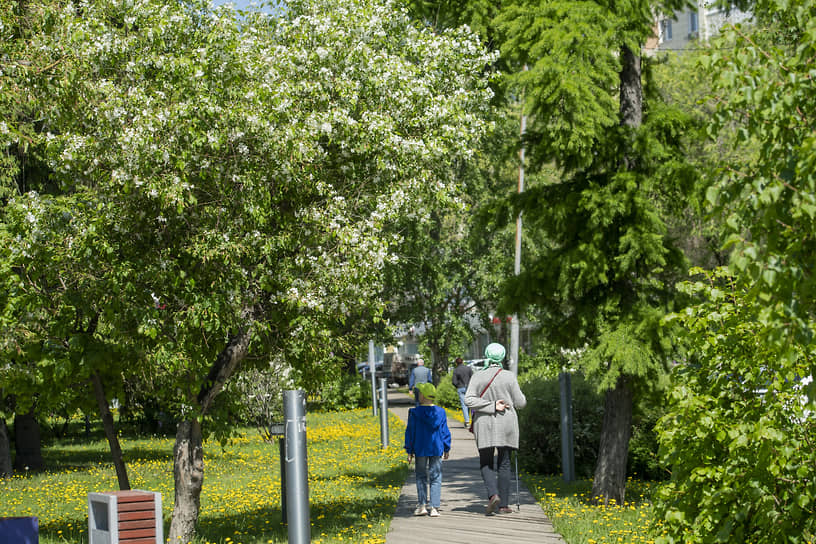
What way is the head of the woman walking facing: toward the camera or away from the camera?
away from the camera

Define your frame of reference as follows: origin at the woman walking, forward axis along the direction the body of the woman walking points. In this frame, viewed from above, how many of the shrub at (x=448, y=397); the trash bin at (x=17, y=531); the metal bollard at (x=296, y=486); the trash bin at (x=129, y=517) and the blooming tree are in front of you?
1

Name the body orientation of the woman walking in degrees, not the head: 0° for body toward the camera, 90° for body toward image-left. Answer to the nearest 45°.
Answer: approximately 180°

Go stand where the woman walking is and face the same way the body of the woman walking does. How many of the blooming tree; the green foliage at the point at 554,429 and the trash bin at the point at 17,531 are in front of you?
1

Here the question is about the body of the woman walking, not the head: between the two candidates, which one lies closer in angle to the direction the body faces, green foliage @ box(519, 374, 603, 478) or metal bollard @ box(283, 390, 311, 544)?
the green foliage

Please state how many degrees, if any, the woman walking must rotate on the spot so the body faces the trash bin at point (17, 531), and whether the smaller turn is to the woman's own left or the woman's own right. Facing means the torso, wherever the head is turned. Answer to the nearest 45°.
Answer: approximately 135° to the woman's own left

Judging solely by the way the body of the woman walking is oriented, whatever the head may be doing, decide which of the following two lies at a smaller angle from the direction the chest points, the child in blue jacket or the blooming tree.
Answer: the child in blue jacket

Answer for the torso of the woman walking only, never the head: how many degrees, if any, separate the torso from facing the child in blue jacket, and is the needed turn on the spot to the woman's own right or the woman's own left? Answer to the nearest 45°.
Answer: approximately 90° to the woman's own left

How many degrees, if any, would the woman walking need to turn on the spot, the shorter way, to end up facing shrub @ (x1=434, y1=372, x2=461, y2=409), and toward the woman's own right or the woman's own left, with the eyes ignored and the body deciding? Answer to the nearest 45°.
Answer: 0° — they already face it

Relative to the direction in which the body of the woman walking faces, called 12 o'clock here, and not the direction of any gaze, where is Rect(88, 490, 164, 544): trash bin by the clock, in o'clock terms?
The trash bin is roughly at 7 o'clock from the woman walking.
